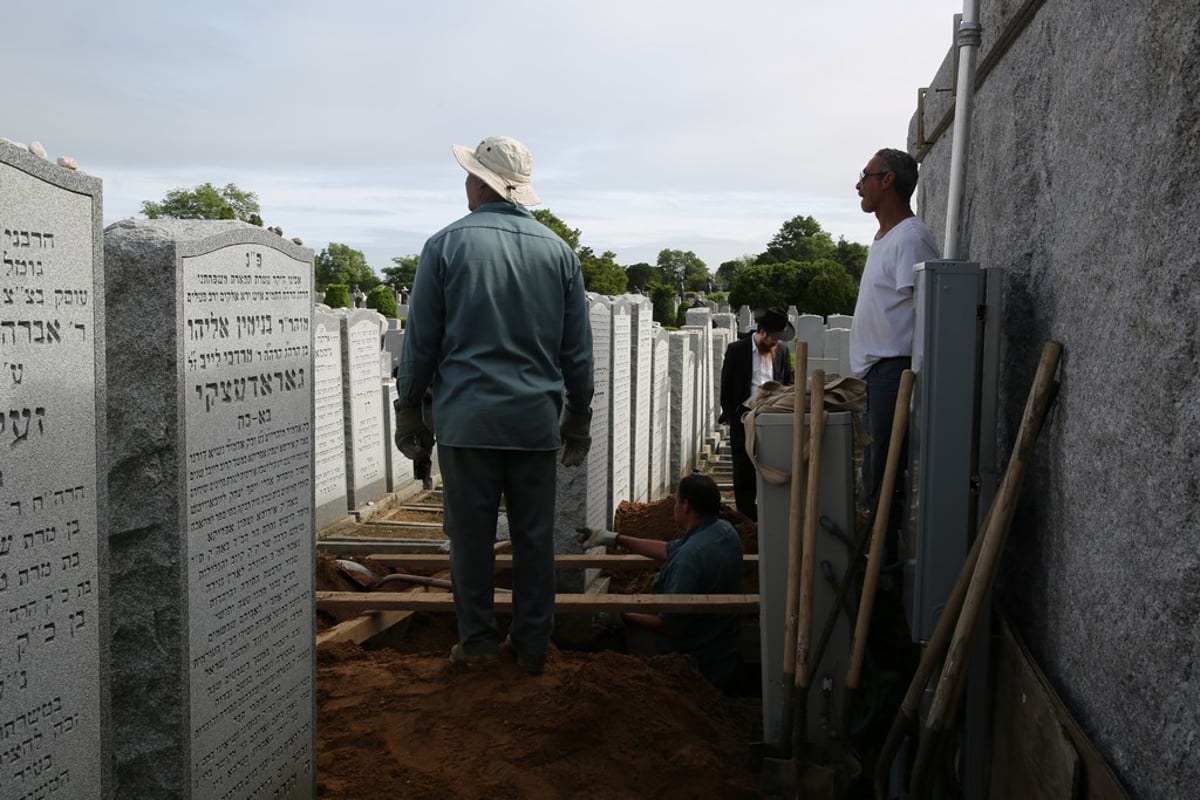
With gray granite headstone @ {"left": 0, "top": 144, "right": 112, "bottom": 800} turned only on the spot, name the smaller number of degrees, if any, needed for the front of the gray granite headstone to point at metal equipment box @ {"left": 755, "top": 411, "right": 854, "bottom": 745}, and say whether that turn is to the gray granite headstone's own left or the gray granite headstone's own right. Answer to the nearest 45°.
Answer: approximately 45° to the gray granite headstone's own left

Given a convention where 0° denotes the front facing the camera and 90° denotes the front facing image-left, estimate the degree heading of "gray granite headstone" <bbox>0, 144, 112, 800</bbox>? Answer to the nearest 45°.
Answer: approximately 315°

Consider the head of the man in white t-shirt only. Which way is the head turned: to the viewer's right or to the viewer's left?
to the viewer's left

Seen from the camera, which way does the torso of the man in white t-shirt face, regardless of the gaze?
to the viewer's left

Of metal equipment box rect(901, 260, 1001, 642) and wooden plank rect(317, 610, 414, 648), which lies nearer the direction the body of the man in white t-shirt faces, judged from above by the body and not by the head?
the wooden plank

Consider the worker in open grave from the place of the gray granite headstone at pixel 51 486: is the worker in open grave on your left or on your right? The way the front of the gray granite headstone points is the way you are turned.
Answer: on your left

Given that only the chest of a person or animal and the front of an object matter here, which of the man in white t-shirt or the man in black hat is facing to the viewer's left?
the man in white t-shirt

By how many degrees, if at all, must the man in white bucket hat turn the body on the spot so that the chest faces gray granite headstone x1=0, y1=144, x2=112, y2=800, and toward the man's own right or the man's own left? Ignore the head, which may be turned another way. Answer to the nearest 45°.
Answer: approximately 135° to the man's own left

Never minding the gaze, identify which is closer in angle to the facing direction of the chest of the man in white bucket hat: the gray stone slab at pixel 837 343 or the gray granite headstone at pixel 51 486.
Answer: the gray stone slab

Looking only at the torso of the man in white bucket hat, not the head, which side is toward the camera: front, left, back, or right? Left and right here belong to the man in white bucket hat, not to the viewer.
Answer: back

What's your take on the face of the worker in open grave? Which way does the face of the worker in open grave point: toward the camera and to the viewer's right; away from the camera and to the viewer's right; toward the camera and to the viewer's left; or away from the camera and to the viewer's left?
away from the camera and to the viewer's left

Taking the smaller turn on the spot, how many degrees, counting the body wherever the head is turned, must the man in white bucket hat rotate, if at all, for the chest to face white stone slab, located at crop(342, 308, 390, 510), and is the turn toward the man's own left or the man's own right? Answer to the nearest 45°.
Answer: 0° — they already face it

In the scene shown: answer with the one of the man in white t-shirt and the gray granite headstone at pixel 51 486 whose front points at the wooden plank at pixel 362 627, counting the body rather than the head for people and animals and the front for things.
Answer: the man in white t-shirt
